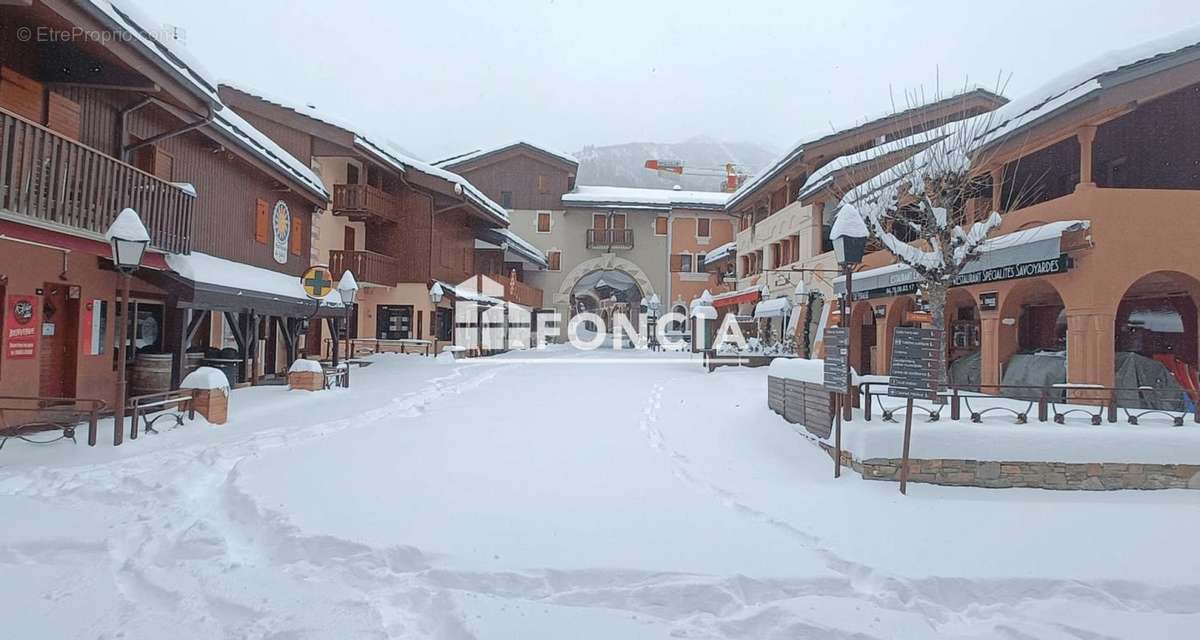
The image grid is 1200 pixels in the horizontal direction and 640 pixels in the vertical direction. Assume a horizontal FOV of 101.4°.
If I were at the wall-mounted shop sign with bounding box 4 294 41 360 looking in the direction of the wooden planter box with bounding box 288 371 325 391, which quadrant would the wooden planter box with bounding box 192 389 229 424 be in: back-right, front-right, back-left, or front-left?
front-right

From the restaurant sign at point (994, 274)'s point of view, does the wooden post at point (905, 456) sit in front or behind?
in front

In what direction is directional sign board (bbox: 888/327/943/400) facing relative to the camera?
toward the camera

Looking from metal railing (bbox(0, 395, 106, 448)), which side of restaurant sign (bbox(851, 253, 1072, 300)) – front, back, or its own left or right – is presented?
front

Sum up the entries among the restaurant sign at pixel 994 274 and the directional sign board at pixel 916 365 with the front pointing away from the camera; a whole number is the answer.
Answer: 0

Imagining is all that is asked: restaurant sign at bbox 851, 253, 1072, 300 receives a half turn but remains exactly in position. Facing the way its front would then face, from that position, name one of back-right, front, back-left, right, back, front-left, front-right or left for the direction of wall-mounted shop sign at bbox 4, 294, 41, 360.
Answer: back

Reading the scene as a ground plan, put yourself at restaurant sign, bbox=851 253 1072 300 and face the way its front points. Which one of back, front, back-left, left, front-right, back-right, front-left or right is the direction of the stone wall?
front-left

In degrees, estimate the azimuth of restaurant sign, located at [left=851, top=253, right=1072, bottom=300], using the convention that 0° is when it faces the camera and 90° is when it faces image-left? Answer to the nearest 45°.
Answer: approximately 45°

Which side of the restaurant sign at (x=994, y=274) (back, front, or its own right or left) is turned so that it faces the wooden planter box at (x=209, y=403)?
front

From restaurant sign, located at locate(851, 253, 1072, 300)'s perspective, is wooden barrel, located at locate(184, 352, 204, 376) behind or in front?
in front
